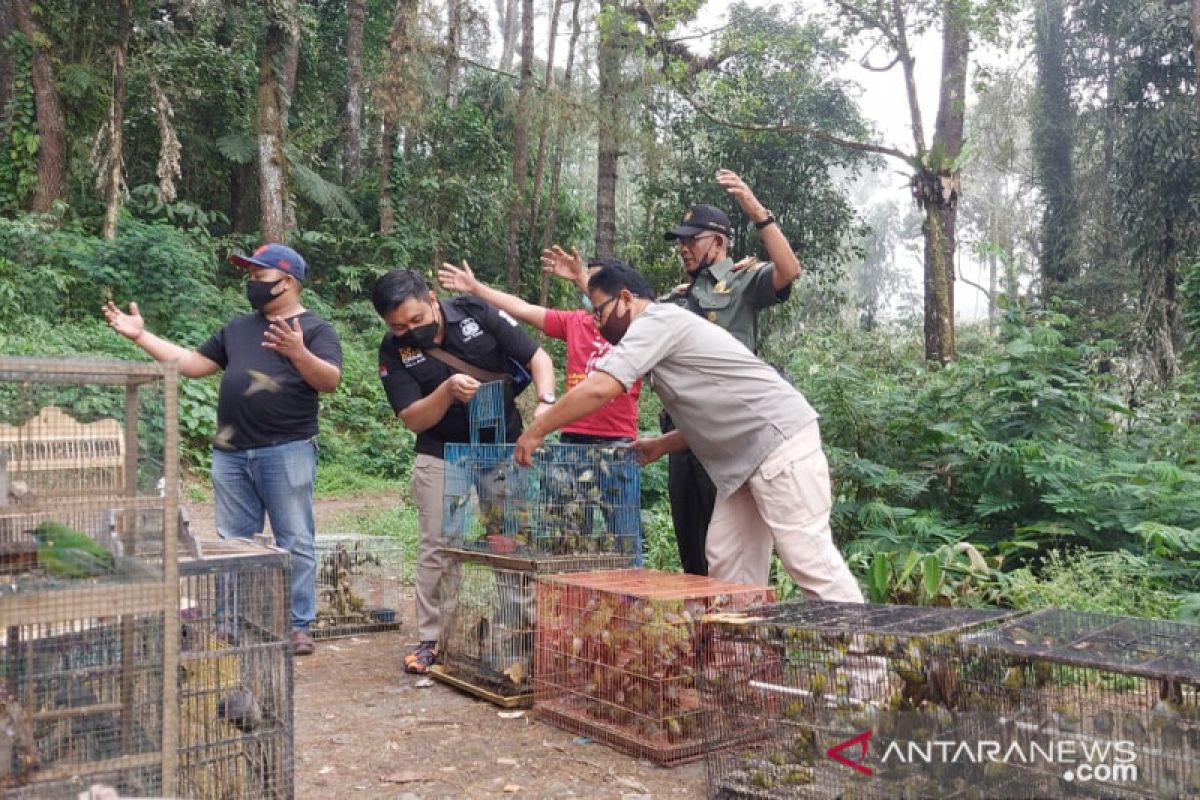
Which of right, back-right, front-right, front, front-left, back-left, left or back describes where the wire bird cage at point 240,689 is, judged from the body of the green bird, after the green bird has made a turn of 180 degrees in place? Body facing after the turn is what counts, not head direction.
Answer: front-left

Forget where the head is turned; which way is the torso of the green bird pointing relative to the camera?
to the viewer's left

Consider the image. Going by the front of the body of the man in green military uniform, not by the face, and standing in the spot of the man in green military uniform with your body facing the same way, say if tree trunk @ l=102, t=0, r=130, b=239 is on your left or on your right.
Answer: on your right

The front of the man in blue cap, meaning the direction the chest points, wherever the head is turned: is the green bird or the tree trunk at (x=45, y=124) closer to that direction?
the green bird

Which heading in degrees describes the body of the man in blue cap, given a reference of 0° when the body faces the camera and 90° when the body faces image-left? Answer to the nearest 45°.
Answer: approximately 45°

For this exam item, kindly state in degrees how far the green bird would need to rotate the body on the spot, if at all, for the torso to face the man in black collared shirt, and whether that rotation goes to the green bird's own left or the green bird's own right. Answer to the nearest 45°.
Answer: approximately 135° to the green bird's own right

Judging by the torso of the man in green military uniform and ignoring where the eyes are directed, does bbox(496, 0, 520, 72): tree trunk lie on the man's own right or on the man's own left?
on the man's own right

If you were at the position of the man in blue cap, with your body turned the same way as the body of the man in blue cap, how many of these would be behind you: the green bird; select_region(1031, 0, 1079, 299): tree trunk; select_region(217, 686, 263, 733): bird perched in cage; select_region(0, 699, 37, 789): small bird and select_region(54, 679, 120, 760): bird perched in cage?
1

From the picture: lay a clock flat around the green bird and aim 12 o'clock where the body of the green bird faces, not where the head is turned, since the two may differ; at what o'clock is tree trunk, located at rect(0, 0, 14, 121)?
The tree trunk is roughly at 3 o'clock from the green bird.

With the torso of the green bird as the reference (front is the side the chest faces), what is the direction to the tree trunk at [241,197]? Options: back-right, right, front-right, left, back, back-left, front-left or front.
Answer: right

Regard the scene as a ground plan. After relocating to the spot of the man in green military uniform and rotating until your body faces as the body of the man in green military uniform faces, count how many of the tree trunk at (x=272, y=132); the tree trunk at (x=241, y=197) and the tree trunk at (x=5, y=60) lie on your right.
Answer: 3

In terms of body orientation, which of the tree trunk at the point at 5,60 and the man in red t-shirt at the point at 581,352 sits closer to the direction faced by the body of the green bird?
the tree trunk

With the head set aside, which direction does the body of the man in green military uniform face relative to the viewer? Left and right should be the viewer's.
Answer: facing the viewer and to the left of the viewer
